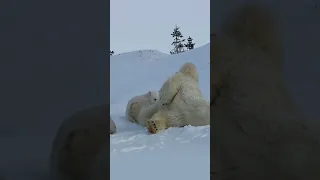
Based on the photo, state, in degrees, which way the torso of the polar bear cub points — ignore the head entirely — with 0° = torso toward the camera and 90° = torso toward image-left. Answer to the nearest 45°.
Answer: approximately 270°
